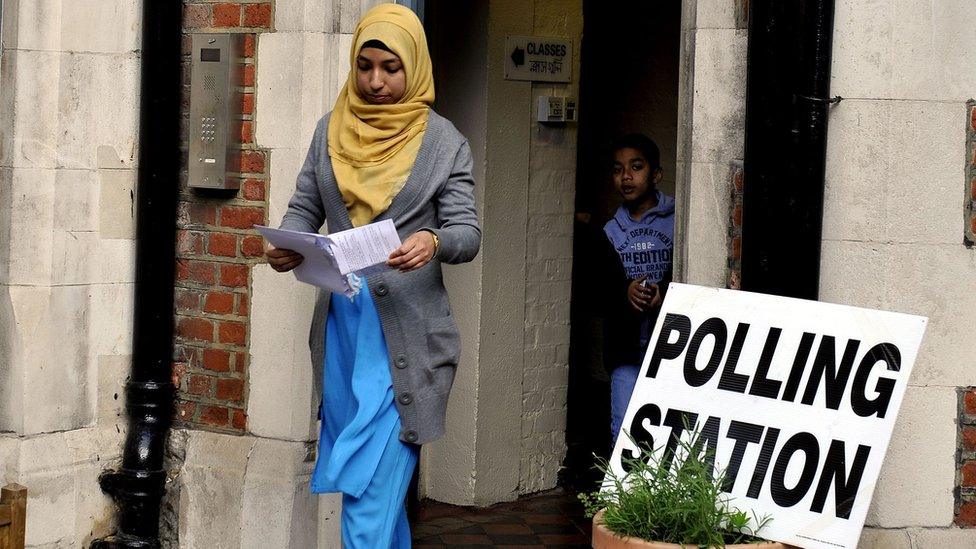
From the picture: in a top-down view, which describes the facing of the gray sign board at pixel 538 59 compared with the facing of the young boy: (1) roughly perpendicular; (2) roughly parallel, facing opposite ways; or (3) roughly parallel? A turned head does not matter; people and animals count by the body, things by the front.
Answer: roughly parallel

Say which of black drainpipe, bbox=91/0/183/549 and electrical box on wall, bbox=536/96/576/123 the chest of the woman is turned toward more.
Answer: the black drainpipe

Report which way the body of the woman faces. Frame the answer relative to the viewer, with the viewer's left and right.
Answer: facing the viewer and to the left of the viewer

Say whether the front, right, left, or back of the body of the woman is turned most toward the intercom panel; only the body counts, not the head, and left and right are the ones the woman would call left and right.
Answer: right

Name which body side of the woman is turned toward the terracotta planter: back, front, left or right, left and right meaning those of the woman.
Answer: left

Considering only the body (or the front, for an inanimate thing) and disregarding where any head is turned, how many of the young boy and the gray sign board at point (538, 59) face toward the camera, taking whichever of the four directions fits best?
2

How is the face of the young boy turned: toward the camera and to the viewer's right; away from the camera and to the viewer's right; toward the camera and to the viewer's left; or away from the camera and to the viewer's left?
toward the camera and to the viewer's left

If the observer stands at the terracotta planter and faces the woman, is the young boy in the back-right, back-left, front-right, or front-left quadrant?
front-right

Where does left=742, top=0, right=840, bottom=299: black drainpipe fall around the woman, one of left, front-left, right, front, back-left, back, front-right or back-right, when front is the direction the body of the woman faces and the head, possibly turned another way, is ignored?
back-left

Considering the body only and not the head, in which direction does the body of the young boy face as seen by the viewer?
toward the camera

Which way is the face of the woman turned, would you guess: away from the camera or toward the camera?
toward the camera

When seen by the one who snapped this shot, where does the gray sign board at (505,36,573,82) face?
facing the viewer
